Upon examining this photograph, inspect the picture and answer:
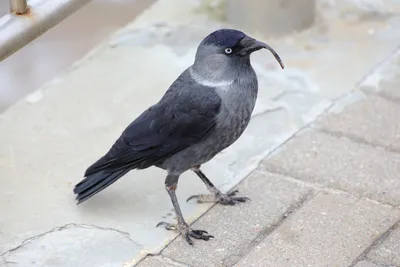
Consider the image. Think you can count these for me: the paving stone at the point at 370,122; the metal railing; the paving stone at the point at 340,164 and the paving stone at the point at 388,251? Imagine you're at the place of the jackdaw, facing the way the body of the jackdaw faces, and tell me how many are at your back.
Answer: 1

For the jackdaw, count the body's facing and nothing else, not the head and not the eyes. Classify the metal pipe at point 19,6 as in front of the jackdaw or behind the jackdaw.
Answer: behind

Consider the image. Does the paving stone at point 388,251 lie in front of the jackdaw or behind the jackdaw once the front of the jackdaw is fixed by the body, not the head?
in front

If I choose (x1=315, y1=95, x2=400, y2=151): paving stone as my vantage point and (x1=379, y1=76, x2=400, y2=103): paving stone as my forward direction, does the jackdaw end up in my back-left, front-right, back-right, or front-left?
back-left

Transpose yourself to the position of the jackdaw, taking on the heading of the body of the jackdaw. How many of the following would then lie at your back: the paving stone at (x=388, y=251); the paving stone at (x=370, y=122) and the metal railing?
1

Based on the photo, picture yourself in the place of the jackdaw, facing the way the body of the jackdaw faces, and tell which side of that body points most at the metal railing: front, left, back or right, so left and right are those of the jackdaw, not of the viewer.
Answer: back

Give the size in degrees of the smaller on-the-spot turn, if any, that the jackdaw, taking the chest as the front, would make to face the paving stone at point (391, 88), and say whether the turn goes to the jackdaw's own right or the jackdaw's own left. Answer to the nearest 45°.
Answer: approximately 45° to the jackdaw's own left

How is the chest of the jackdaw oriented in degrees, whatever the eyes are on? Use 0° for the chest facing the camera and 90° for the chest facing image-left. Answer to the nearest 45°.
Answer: approximately 270°

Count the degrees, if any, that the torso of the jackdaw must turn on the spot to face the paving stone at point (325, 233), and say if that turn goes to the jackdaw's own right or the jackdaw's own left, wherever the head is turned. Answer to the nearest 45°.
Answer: approximately 45° to the jackdaw's own right

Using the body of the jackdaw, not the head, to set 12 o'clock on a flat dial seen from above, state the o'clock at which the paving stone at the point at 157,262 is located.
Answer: The paving stone is roughly at 4 o'clock from the jackdaw.

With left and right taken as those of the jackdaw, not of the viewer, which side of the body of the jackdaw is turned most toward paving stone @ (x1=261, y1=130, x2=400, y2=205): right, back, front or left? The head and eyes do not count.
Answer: front
